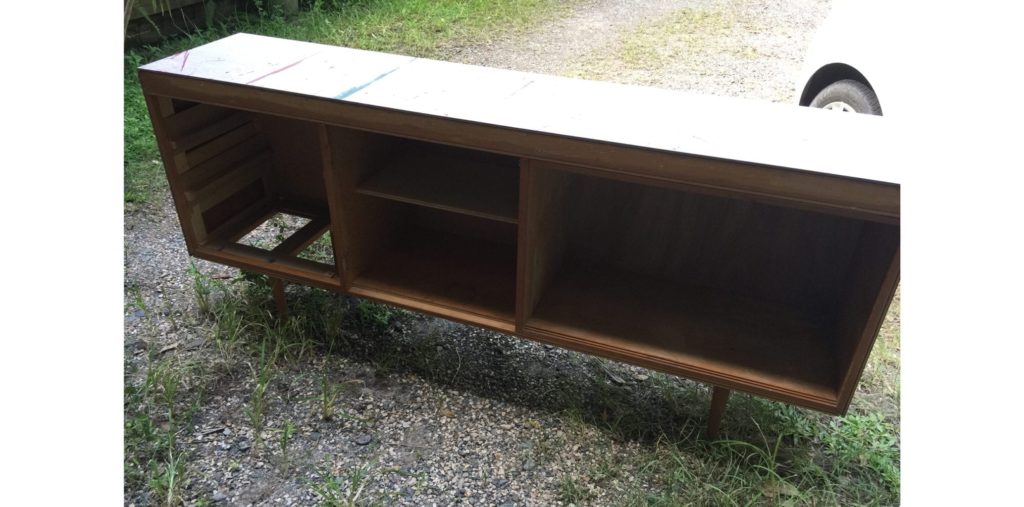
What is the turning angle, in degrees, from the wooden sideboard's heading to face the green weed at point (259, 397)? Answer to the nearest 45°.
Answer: approximately 90° to its right

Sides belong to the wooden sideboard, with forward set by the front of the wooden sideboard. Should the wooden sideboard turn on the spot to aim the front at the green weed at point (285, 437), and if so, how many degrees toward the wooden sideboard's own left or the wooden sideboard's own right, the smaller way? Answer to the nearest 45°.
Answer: approximately 45° to the wooden sideboard's own right

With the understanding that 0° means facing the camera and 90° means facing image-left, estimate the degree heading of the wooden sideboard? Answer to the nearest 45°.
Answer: approximately 0°
